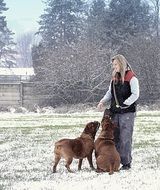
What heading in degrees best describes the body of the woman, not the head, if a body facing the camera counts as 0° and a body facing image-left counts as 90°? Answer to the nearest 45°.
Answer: approximately 45°

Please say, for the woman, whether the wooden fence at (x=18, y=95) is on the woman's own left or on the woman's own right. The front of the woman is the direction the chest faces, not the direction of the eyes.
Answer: on the woman's own right

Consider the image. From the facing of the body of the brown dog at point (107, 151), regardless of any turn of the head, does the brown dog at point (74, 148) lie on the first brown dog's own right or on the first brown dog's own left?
on the first brown dog's own left

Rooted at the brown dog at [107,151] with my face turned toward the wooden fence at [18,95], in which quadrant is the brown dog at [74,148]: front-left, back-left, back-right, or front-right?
front-left

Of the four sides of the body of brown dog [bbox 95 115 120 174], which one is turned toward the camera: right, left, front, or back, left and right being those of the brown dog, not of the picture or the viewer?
back

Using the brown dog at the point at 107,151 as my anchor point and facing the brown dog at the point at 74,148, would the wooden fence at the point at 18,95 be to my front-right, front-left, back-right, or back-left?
front-right

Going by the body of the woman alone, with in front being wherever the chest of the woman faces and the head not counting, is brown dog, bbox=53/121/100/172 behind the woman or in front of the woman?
in front

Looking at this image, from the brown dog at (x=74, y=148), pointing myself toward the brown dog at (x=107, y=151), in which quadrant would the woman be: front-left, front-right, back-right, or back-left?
front-left

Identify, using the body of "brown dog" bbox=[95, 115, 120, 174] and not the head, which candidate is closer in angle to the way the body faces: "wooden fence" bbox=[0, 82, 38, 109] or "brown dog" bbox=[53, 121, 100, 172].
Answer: the wooden fence
